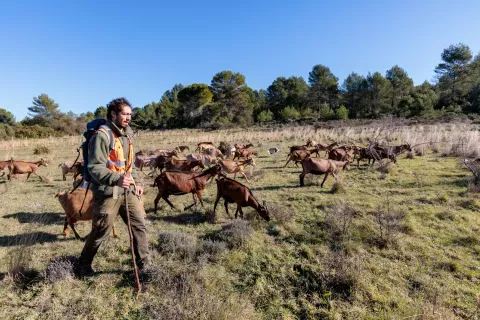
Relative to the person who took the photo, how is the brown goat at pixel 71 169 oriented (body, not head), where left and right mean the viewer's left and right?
facing to the right of the viewer

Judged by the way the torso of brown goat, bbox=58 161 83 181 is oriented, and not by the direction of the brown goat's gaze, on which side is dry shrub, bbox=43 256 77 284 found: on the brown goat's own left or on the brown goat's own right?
on the brown goat's own right

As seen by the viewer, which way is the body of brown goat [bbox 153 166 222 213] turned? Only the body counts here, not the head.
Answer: to the viewer's right

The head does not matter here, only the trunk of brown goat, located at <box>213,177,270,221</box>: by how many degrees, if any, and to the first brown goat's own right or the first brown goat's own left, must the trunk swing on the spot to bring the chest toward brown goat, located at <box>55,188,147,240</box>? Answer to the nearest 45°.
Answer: approximately 180°

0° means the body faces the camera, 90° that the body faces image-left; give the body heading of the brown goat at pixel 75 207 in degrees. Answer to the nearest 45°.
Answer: approximately 270°

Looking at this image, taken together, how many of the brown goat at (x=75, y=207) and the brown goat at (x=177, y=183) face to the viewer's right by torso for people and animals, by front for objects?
2

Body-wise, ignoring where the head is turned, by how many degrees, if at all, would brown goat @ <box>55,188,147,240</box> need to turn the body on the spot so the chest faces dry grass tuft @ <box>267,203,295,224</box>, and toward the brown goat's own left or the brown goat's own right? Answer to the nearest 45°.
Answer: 0° — it already faces it

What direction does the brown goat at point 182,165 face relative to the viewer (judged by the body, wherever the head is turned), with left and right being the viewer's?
facing to the right of the viewer

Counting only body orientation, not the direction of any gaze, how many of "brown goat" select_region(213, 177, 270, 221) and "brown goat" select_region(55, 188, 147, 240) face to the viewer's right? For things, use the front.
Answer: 2

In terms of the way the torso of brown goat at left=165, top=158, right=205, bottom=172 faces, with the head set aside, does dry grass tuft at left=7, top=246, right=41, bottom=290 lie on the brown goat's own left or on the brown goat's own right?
on the brown goat's own right

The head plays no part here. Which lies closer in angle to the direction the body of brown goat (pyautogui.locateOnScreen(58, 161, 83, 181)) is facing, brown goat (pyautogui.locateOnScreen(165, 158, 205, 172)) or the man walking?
the brown goat

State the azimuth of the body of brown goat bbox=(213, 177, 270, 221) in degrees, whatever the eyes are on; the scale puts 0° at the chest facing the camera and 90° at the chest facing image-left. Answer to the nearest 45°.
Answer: approximately 270°
